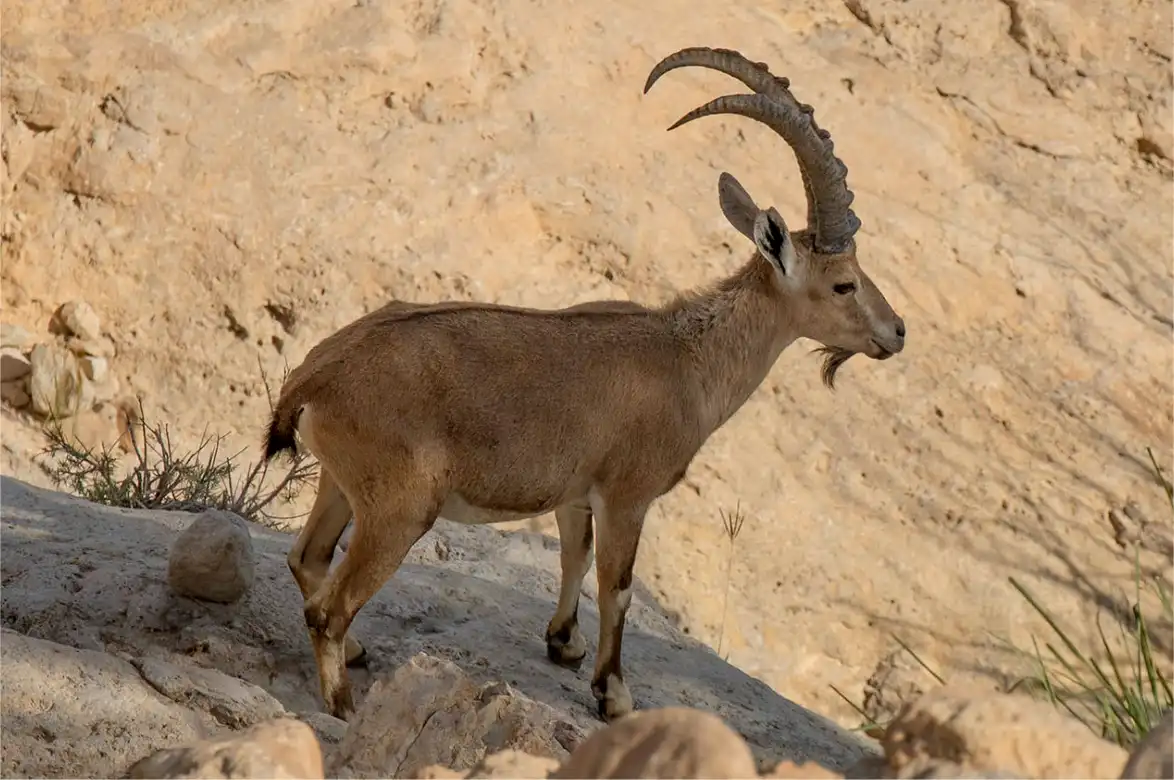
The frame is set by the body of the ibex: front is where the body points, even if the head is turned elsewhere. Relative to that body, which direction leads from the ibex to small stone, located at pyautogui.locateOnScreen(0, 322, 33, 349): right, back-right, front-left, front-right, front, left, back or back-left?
back-left

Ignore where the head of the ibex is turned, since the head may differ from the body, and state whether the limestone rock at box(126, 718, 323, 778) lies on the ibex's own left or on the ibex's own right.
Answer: on the ibex's own right

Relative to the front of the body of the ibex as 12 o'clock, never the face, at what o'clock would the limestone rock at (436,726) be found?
The limestone rock is roughly at 3 o'clock from the ibex.

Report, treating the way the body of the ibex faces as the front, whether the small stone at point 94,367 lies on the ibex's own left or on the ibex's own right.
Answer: on the ibex's own left

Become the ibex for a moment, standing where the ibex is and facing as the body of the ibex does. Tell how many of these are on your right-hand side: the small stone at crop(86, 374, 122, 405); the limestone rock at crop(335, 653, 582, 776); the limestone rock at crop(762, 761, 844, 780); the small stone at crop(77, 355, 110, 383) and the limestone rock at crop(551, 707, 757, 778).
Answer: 3

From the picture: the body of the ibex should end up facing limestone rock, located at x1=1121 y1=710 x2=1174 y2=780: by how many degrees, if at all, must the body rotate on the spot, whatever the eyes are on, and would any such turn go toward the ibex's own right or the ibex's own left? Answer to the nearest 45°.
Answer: approximately 90° to the ibex's own right

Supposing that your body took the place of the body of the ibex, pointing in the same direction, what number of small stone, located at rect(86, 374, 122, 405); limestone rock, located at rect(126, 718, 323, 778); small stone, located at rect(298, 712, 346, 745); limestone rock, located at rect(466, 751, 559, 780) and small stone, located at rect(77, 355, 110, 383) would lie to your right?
3

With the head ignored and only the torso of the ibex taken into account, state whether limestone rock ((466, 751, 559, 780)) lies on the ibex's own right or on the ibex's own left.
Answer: on the ibex's own right

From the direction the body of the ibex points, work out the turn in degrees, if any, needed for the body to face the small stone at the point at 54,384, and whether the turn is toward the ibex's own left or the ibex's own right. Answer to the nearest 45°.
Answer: approximately 135° to the ibex's own left

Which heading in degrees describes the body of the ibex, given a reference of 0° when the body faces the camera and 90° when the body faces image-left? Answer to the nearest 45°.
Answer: approximately 270°

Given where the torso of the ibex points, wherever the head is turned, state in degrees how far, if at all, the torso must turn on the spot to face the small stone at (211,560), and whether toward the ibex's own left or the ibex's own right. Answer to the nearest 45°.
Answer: approximately 135° to the ibex's own right
